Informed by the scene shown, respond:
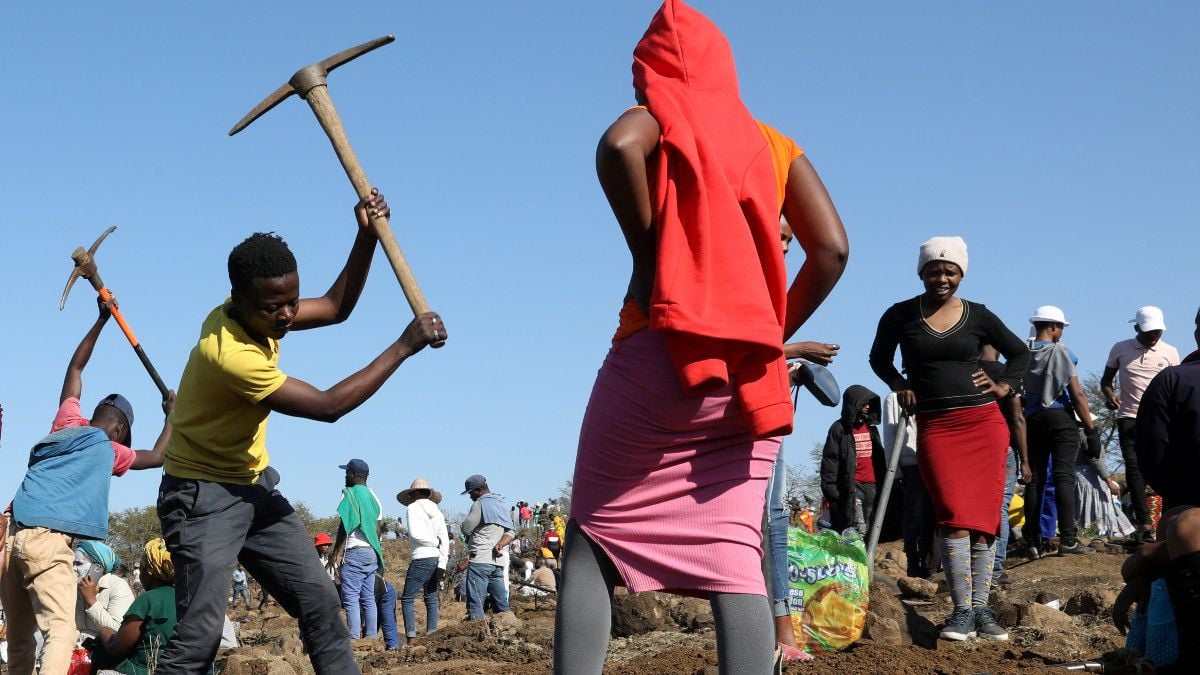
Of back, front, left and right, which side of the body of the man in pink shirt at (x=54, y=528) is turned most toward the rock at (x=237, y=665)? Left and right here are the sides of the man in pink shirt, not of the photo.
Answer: front

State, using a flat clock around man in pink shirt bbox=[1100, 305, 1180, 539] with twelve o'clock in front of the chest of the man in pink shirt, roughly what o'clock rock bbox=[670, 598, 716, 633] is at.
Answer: The rock is roughly at 1 o'clock from the man in pink shirt.

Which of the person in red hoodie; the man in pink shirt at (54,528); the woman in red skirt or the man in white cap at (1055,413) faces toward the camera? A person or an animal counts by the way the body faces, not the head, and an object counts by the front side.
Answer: the woman in red skirt

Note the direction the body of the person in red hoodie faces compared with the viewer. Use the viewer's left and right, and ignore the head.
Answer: facing away from the viewer

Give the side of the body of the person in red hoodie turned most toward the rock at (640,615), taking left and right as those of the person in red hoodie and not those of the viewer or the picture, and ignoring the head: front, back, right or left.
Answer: front

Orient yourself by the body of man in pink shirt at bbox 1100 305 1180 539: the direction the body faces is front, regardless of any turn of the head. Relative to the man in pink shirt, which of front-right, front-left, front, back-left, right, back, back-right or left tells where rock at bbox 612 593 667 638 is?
front-right

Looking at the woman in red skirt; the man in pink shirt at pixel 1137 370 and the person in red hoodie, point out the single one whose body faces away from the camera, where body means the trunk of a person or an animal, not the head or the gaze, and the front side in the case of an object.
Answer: the person in red hoodie

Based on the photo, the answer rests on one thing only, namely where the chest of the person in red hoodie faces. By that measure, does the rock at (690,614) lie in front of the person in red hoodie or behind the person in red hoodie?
in front

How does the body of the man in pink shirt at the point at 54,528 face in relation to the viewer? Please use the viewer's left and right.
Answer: facing away from the viewer and to the right of the viewer

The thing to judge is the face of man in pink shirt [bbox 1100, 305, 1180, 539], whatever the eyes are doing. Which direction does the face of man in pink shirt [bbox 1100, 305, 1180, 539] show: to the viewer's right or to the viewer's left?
to the viewer's left

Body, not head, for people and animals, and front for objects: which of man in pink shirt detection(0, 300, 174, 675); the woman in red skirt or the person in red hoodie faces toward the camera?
the woman in red skirt

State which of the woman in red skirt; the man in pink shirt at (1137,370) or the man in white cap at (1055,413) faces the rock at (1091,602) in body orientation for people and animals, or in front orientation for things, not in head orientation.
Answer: the man in pink shirt
